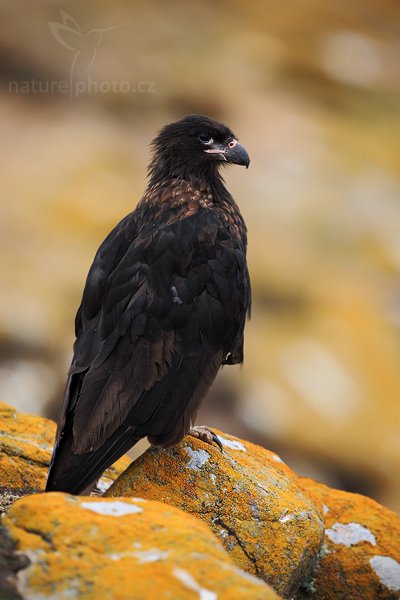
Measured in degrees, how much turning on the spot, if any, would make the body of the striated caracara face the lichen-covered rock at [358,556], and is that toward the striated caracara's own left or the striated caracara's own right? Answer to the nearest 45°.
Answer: approximately 45° to the striated caracara's own right

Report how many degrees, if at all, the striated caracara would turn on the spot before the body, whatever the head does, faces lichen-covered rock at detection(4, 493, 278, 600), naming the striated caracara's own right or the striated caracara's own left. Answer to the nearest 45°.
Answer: approximately 135° to the striated caracara's own right

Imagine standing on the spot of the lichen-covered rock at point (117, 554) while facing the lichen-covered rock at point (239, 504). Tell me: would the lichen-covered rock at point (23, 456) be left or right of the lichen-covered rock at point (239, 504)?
left

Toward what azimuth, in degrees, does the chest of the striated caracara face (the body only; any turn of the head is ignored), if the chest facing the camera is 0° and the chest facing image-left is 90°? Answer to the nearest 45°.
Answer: approximately 225°

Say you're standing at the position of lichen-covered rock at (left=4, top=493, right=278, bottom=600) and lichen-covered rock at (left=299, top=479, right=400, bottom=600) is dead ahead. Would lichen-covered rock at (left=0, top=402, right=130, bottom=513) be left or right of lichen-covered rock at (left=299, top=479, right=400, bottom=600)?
left
